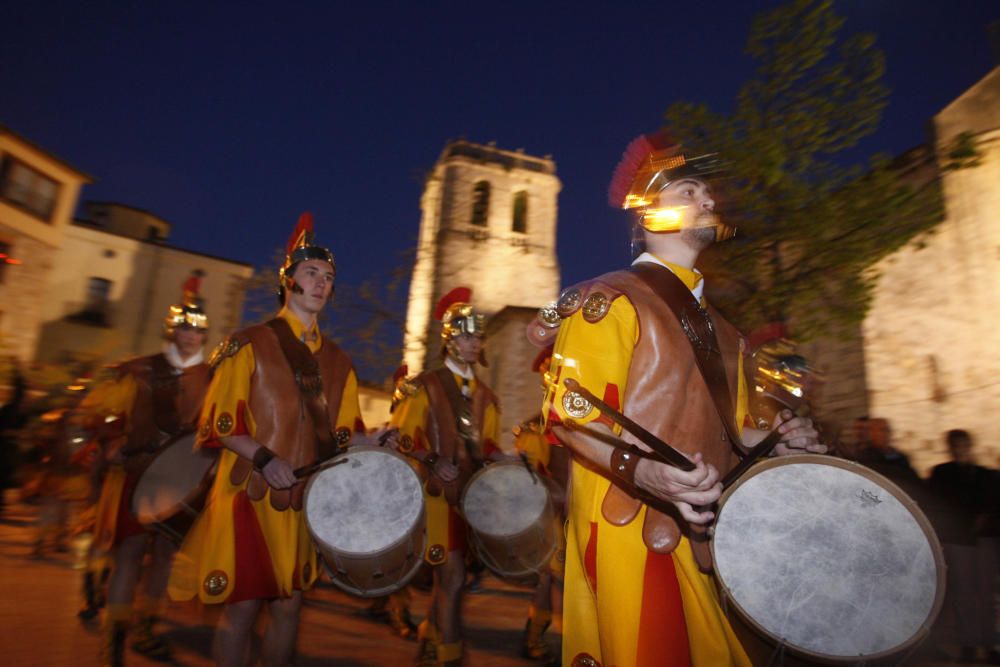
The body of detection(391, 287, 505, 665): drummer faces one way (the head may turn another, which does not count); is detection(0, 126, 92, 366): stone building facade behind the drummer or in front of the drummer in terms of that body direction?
behind

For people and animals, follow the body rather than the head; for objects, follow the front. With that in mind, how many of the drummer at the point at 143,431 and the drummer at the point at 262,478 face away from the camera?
0

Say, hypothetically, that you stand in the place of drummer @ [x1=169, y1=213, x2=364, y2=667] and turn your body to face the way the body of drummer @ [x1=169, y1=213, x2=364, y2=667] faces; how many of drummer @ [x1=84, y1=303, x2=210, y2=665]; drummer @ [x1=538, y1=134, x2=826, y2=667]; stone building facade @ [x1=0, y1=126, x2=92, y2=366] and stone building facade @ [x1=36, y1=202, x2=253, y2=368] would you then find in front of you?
1

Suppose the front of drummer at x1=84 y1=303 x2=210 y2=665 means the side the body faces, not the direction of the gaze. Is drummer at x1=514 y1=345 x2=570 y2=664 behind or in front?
in front

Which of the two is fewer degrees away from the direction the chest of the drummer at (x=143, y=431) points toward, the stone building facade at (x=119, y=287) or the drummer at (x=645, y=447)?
the drummer

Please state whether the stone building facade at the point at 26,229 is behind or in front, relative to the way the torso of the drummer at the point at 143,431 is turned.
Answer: behind

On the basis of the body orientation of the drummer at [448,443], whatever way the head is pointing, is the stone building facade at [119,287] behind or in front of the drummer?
behind

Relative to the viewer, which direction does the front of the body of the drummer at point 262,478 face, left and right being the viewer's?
facing the viewer and to the right of the viewer

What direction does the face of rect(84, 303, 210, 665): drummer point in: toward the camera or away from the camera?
toward the camera

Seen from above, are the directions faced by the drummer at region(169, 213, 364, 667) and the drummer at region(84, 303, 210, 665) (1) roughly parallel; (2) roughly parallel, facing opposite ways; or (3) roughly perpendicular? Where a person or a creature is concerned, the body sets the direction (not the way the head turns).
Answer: roughly parallel

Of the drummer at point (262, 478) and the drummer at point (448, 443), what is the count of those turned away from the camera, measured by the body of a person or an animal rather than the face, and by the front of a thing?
0
